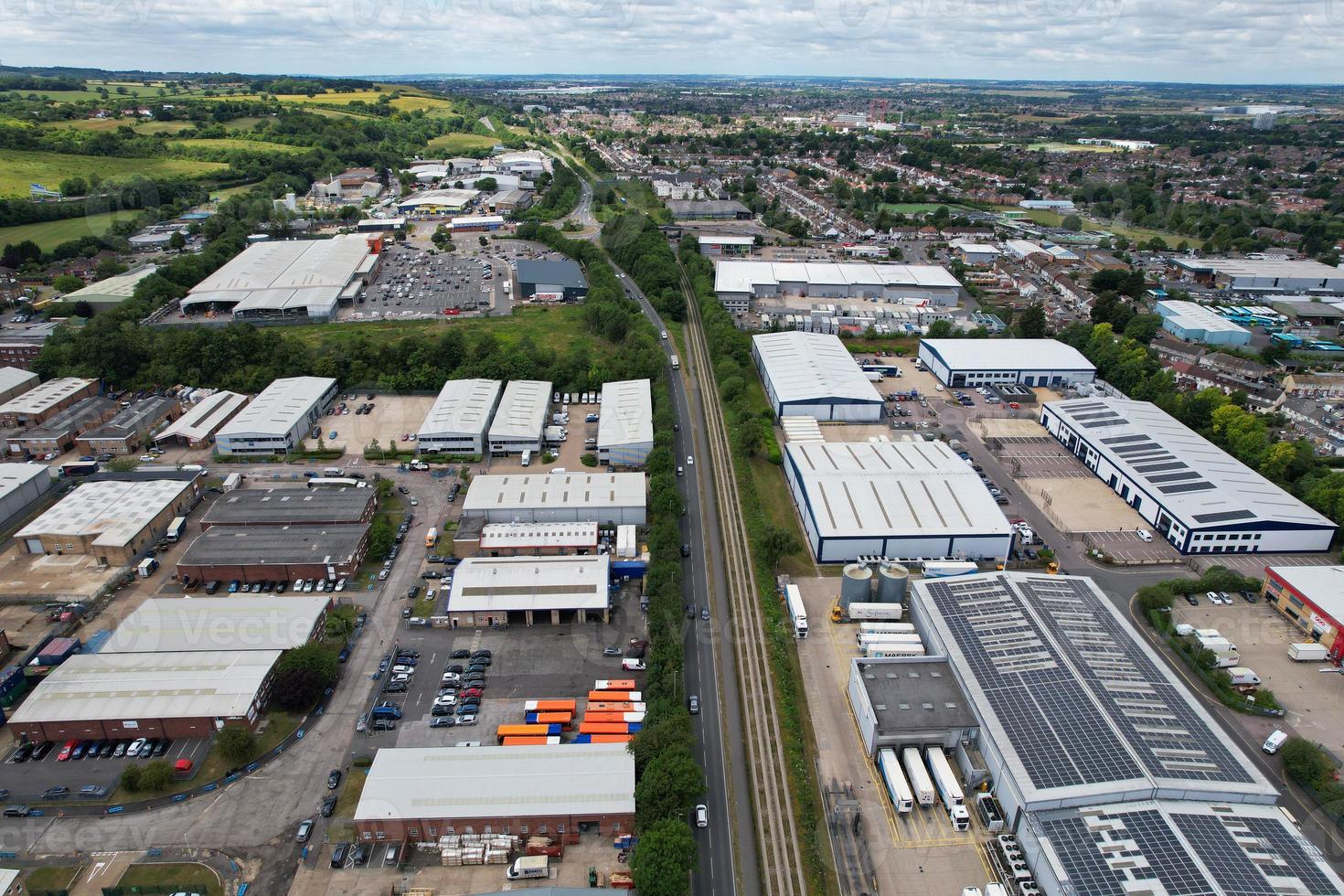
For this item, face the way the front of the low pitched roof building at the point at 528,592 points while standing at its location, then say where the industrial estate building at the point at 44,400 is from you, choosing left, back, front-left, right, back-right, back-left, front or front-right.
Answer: back-right

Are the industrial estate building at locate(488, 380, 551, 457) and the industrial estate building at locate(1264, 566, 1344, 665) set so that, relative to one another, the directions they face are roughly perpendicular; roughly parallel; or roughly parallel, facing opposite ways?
roughly perpendicular

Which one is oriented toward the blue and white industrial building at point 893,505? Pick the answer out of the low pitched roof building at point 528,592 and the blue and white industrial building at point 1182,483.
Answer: the blue and white industrial building at point 1182,483

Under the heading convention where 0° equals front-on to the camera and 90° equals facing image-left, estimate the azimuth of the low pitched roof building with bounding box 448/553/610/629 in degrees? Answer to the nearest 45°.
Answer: approximately 0°

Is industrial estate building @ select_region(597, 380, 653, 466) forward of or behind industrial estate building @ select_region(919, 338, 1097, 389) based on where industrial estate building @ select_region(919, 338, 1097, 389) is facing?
forward

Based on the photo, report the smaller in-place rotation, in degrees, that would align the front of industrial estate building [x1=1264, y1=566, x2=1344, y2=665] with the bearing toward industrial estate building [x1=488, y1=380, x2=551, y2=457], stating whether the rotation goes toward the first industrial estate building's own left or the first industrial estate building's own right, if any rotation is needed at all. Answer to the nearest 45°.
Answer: approximately 45° to the first industrial estate building's own right

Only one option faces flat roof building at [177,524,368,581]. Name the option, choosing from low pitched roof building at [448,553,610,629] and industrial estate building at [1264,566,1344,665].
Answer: the industrial estate building

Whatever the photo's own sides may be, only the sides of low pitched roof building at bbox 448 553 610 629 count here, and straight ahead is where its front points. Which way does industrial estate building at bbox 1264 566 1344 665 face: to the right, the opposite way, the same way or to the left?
to the right

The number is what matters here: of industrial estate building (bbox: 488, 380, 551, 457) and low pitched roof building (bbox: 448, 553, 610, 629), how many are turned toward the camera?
2

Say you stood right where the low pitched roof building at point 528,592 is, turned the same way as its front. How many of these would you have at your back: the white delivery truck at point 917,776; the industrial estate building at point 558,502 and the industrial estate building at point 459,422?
2

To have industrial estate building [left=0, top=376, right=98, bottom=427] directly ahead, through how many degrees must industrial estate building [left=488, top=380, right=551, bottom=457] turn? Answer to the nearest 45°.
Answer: approximately 90° to its right

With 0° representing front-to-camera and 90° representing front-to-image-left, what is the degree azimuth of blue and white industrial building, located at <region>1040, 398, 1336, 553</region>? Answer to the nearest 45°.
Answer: approximately 45°

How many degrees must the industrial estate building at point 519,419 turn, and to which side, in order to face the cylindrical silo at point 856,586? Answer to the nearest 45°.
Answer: approximately 45° to its left
